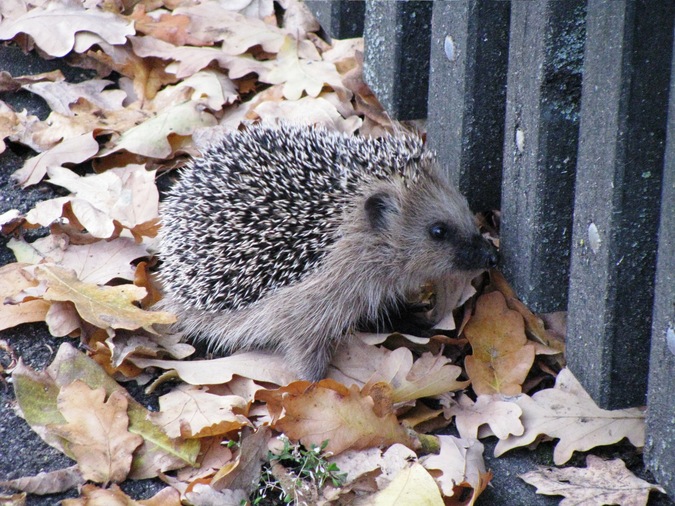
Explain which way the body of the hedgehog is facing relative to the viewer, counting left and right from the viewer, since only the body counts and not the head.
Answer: facing to the right of the viewer

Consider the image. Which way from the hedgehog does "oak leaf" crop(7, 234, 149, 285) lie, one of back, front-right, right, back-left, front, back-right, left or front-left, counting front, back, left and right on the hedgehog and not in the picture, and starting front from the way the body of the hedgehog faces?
back

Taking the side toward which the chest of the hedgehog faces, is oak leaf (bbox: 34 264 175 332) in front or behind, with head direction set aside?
behind

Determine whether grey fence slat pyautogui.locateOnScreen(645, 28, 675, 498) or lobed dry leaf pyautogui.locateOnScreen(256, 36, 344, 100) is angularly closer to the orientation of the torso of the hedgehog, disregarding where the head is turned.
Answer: the grey fence slat

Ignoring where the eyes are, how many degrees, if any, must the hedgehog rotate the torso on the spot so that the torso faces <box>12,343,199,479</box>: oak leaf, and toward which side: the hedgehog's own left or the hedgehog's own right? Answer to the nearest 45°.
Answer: approximately 135° to the hedgehog's own right

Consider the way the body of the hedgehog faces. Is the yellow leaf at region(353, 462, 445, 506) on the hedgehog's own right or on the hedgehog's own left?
on the hedgehog's own right

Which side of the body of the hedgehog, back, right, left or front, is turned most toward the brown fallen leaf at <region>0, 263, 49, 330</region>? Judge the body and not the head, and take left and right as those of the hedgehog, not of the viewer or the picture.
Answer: back

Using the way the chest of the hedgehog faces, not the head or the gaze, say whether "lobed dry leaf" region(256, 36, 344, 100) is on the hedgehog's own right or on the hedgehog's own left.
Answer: on the hedgehog's own left

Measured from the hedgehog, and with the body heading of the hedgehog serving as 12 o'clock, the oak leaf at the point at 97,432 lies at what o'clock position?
The oak leaf is roughly at 4 o'clock from the hedgehog.

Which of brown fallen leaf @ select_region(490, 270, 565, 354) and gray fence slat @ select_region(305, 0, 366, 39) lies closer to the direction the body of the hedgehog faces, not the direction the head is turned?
the brown fallen leaf
